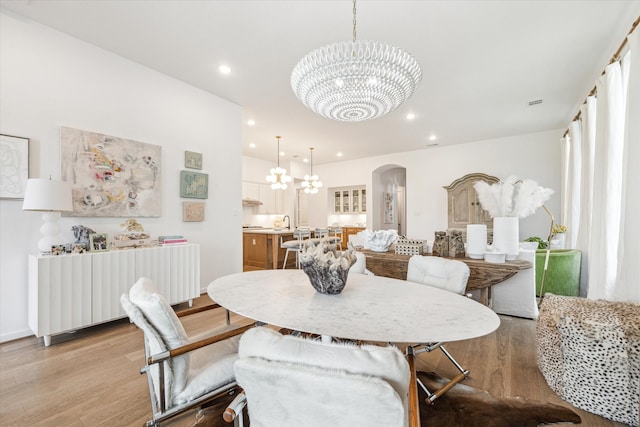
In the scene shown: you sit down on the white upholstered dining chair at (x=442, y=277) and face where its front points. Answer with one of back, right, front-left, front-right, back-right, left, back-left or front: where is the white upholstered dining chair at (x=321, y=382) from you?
front-left

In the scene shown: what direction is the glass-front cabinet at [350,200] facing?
toward the camera

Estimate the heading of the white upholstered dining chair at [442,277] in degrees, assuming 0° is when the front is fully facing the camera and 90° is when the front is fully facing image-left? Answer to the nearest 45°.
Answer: approximately 45°

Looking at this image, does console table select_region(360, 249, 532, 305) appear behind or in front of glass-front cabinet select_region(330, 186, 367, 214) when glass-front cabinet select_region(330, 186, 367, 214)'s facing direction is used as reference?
in front

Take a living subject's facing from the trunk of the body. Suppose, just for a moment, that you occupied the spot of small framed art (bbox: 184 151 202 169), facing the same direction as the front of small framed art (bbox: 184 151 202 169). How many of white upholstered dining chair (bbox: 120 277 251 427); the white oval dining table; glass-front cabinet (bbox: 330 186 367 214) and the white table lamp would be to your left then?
1

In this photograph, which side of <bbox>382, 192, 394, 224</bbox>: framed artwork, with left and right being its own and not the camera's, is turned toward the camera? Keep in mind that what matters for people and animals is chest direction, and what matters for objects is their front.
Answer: front

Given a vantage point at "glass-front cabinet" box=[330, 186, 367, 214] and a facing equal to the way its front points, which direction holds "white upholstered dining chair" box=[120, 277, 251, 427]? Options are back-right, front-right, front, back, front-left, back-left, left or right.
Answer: front

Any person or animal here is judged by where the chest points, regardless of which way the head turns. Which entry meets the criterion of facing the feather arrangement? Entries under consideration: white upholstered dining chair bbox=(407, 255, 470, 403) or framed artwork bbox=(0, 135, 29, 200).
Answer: the framed artwork

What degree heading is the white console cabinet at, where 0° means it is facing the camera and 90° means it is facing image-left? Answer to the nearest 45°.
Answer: approximately 315°

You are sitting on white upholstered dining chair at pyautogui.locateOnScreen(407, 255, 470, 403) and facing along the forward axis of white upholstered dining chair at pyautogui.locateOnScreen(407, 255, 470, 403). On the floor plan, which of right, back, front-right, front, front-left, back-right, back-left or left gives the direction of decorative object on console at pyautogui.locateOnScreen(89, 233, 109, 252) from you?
front-right

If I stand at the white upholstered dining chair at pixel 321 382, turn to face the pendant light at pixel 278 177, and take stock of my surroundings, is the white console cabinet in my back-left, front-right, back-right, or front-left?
front-left

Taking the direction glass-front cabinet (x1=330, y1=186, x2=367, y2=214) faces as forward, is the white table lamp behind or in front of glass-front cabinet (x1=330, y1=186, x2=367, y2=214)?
in front

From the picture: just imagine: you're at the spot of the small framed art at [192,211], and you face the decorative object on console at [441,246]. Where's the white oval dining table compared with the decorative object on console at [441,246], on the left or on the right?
right

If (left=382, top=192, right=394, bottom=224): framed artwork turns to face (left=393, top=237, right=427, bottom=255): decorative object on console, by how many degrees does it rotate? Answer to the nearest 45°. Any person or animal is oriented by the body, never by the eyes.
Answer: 0° — it already faces it

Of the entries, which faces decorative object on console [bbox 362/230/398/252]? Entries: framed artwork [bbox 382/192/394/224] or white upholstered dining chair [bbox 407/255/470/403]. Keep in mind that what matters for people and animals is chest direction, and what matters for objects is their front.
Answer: the framed artwork

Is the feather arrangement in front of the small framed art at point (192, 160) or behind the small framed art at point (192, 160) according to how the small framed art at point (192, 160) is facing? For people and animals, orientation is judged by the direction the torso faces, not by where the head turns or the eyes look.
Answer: in front

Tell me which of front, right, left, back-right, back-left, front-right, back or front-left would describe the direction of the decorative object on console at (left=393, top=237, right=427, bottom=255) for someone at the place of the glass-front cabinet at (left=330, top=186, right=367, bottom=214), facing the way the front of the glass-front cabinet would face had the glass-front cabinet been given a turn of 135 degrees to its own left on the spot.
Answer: back-right

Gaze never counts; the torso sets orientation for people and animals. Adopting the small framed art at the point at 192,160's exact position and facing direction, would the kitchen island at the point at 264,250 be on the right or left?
on its left

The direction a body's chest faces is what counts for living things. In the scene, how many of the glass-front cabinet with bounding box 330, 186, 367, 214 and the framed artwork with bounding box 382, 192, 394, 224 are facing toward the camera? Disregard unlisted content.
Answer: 2

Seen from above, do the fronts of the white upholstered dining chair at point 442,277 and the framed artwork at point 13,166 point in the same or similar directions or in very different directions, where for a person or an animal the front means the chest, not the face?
very different directions
